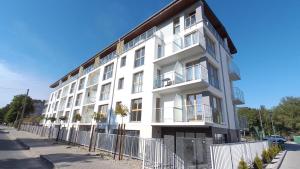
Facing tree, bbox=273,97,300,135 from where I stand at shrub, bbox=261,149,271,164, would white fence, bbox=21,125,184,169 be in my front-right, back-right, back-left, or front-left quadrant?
back-left
